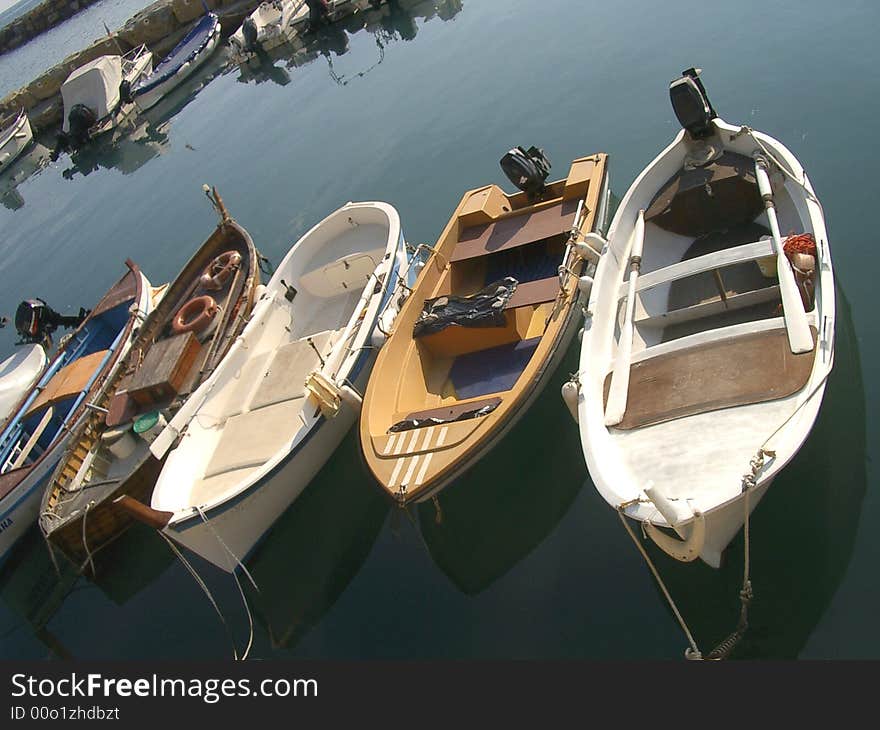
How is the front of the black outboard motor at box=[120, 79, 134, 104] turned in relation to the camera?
facing away from the viewer and to the right of the viewer

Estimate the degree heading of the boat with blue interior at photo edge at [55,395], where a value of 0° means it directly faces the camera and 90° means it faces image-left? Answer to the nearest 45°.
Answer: approximately 45°

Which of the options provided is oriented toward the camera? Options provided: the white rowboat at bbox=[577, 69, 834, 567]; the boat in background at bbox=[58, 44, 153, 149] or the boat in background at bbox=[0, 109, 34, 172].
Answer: the white rowboat

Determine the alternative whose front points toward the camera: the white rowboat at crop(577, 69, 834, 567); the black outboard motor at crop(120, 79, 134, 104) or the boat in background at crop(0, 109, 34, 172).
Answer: the white rowboat

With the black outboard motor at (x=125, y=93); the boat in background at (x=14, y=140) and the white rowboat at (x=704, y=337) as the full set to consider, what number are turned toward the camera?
1

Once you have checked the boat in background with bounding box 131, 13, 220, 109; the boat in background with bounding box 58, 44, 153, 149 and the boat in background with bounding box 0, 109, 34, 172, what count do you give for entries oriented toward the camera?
0

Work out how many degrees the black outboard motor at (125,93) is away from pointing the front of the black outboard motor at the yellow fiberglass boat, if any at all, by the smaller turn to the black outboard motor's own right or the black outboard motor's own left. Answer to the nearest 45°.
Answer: approximately 135° to the black outboard motor's own right

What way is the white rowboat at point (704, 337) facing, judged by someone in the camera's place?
facing the viewer

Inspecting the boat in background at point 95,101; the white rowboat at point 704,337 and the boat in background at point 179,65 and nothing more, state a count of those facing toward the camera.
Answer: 1

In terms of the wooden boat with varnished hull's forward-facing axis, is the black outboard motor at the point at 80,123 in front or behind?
behind

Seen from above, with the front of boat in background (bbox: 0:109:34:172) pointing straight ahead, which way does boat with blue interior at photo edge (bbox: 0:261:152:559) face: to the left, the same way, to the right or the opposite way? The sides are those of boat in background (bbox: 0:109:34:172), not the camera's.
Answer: the opposite way

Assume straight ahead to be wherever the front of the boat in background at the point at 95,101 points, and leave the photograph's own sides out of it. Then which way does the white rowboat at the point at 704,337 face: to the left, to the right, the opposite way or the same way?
the opposite way

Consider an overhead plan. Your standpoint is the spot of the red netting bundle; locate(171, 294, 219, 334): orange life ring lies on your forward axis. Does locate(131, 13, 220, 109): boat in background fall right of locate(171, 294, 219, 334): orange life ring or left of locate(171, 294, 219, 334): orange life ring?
right

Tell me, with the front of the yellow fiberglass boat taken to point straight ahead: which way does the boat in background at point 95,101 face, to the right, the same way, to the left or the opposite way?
the opposite way

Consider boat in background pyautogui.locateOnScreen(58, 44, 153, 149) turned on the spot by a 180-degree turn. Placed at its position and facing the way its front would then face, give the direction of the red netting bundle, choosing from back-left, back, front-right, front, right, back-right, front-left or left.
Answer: front-left

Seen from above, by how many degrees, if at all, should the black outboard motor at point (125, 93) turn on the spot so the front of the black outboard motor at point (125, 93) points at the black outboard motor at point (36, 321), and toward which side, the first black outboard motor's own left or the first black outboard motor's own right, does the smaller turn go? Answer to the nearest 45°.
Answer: approximately 135° to the first black outboard motor's own right

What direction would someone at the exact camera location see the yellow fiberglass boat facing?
facing the viewer and to the left of the viewer

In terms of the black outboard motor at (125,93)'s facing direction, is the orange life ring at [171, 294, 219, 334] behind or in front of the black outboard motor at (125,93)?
behind

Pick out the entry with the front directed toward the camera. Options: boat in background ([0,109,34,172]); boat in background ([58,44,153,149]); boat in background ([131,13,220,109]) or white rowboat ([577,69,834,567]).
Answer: the white rowboat

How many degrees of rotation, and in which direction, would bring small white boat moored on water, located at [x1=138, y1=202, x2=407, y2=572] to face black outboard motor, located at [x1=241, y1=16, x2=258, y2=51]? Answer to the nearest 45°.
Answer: approximately 135° to its right
